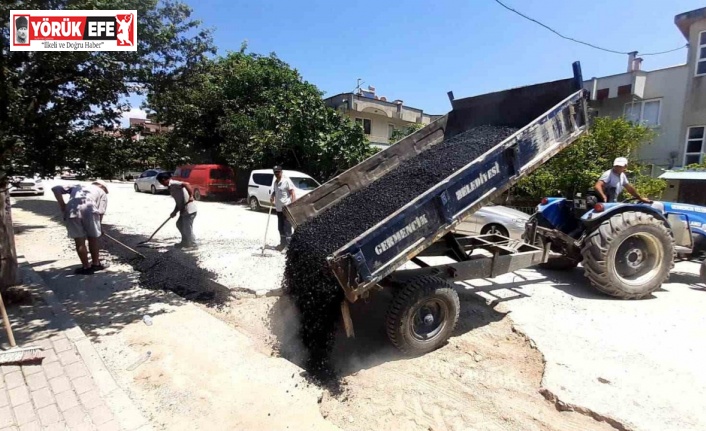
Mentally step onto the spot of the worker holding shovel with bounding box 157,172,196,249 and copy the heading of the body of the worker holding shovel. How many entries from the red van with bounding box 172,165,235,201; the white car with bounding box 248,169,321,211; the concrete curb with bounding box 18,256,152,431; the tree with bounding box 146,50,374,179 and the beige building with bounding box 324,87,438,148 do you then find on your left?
1

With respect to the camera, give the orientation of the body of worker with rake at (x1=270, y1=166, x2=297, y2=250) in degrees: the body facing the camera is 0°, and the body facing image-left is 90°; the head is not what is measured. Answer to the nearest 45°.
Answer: approximately 45°

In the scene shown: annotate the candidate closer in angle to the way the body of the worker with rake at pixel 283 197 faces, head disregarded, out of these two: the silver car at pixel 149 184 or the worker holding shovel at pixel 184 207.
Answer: the worker holding shovel

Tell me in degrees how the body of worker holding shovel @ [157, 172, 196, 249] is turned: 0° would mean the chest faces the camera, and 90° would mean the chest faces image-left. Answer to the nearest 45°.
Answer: approximately 90°

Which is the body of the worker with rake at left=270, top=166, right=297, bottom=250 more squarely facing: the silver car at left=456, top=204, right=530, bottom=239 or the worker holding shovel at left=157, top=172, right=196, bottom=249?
the worker holding shovel

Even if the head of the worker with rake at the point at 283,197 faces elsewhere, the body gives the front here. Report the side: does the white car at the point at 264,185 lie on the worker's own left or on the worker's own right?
on the worker's own right

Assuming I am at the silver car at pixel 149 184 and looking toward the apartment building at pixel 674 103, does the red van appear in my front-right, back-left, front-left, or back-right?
front-right

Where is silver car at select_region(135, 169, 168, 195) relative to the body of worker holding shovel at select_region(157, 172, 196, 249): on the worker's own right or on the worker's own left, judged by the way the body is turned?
on the worker's own right

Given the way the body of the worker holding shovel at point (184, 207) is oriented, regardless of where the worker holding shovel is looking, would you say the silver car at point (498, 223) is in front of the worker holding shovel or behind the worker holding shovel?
behind

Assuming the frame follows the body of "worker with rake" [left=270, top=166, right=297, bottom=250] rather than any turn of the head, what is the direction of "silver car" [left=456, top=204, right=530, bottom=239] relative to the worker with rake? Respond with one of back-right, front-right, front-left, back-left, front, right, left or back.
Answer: back-left

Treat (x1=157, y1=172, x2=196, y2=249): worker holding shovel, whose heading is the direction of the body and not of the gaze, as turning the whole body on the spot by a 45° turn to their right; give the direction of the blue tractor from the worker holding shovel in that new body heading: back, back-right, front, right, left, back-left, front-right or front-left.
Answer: back

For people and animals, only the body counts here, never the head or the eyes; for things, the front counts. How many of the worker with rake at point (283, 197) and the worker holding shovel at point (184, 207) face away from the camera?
0
